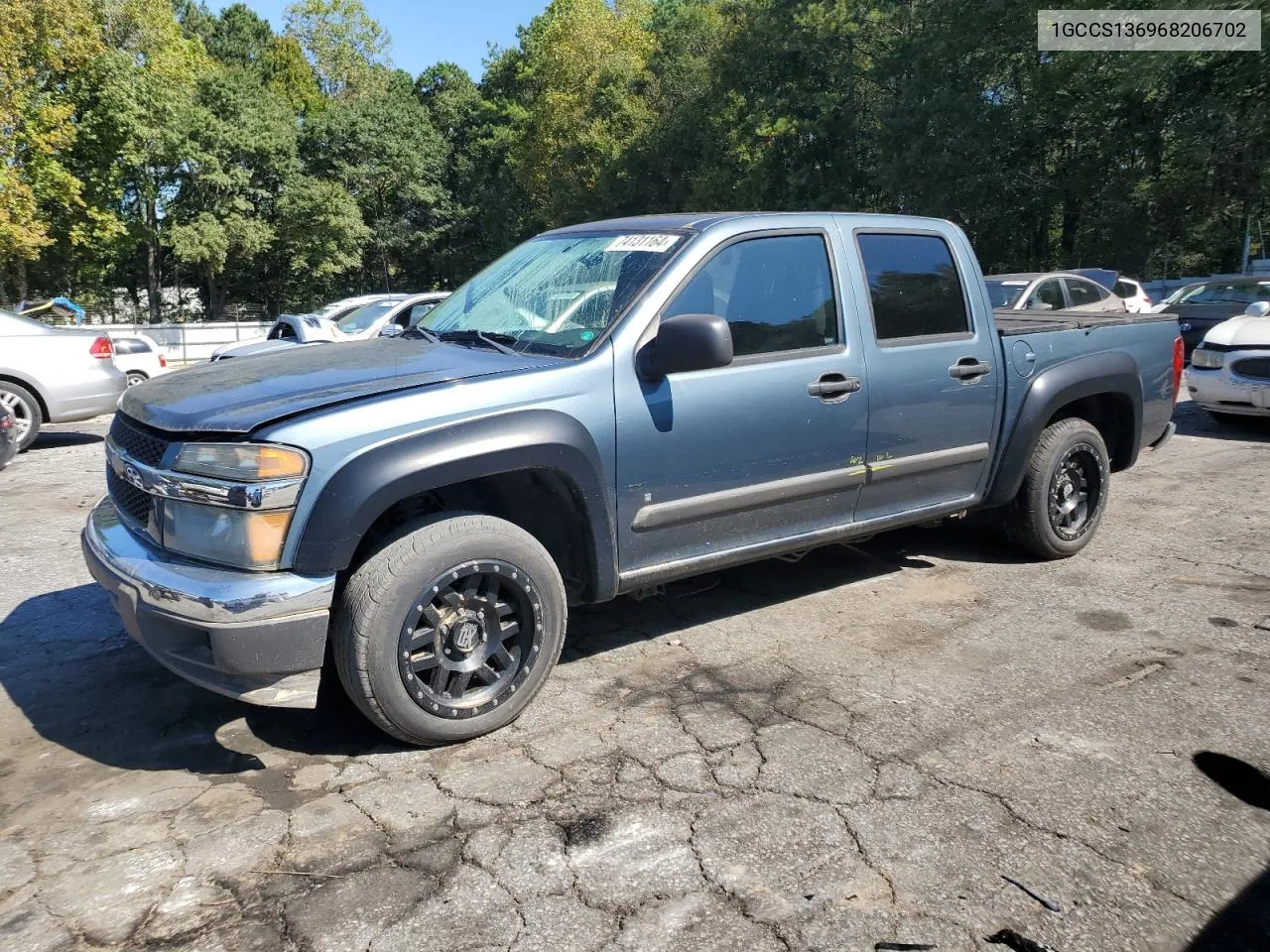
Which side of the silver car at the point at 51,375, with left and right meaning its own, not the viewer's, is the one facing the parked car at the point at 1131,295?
back

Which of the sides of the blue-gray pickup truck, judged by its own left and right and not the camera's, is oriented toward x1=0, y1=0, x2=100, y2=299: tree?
right

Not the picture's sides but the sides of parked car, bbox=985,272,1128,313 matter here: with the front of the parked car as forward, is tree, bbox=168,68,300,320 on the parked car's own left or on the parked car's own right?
on the parked car's own right

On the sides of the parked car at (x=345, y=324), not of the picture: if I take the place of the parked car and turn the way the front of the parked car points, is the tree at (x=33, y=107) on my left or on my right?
on my right

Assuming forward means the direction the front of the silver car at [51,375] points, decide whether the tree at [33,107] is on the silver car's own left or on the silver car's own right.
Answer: on the silver car's own right

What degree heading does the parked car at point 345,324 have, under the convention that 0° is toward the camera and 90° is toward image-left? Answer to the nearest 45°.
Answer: approximately 45°

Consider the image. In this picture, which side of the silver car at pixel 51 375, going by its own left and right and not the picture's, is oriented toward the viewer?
left

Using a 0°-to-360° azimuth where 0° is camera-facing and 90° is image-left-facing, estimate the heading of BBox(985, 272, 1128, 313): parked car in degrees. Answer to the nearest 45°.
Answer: approximately 45°

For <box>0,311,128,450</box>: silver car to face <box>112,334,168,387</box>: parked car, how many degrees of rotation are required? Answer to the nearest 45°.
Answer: approximately 90° to its right

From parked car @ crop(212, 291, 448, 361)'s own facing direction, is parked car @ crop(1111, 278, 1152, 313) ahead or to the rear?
to the rear
